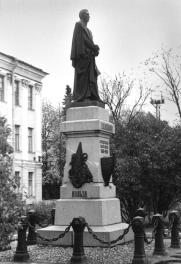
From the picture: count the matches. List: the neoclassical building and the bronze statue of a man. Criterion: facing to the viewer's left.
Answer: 0

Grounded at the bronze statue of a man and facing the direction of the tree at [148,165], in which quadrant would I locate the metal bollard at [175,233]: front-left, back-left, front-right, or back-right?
front-right

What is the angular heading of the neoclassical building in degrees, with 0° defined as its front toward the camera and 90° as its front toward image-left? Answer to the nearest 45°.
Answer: approximately 315°

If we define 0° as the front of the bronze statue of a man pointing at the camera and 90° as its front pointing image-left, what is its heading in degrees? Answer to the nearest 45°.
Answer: approximately 315°

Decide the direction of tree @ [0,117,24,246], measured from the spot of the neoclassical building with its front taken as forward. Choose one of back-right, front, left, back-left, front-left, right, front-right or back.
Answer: front-right

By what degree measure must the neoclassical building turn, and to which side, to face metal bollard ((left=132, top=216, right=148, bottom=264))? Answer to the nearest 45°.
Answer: approximately 45° to its right
